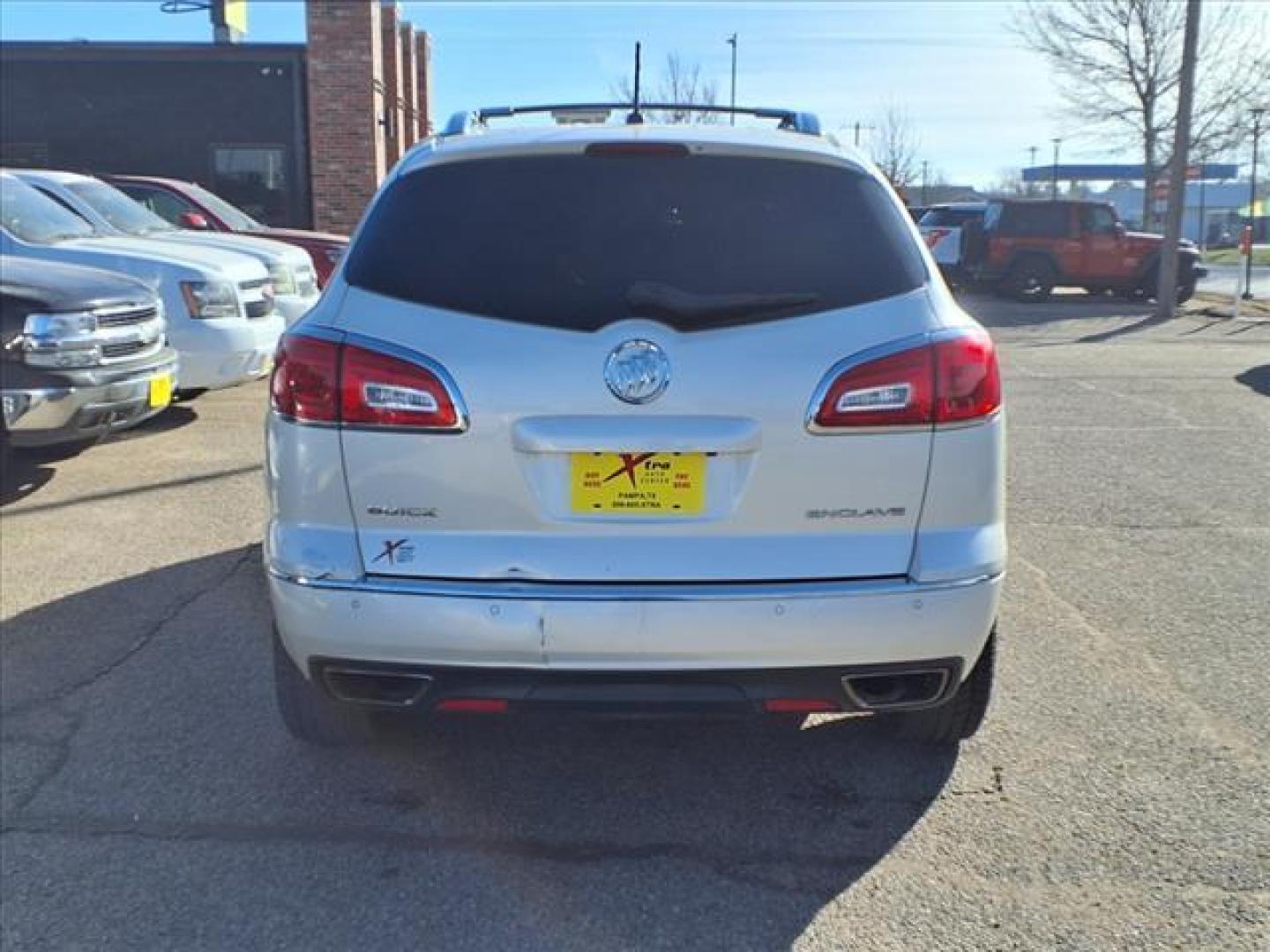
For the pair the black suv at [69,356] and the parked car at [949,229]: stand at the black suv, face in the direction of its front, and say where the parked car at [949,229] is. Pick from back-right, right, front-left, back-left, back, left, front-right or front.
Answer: left

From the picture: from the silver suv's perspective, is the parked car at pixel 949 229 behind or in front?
in front

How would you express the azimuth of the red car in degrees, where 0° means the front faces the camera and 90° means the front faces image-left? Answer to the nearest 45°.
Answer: approximately 315°

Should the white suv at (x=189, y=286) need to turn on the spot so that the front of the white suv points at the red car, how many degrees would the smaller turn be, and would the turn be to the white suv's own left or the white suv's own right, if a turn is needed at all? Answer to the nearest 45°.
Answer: approximately 135° to the white suv's own left

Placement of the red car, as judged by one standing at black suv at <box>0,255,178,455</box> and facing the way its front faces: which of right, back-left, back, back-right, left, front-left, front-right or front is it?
back-left

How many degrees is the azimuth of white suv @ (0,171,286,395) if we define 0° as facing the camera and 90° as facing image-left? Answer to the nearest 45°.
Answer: approximately 315°

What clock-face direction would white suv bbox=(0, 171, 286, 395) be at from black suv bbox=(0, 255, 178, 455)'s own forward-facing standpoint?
The white suv is roughly at 8 o'clock from the black suv.

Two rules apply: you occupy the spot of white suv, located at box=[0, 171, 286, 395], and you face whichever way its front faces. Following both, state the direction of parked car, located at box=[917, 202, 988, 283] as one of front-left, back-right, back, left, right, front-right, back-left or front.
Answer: left

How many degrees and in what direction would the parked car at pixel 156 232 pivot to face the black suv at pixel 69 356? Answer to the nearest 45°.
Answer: approximately 45° to its right

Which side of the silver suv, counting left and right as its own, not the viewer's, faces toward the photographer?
back
